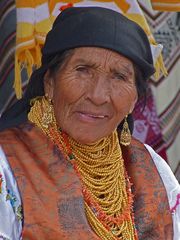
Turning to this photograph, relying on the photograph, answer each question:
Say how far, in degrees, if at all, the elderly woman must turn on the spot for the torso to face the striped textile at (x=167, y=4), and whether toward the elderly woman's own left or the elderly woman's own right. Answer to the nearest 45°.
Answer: approximately 135° to the elderly woman's own left

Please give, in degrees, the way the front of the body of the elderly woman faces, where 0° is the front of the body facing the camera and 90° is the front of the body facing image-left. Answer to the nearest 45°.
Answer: approximately 315°
